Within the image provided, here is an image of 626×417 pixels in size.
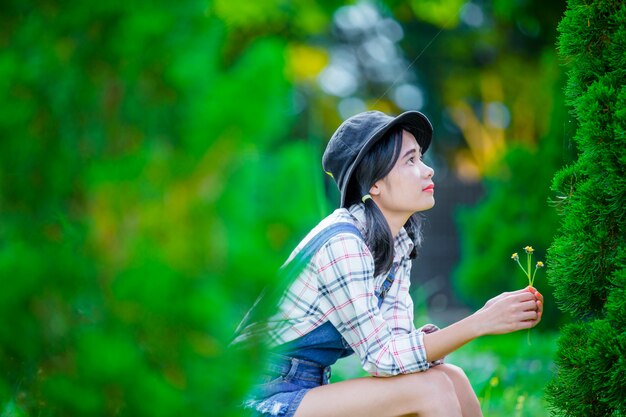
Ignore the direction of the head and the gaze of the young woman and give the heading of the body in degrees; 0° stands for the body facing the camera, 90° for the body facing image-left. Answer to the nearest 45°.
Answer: approximately 270°

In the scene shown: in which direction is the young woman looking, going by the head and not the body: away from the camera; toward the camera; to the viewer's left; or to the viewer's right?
to the viewer's right

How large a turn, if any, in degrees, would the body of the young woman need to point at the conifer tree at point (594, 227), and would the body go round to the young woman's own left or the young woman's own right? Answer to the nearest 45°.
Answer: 0° — they already face it
